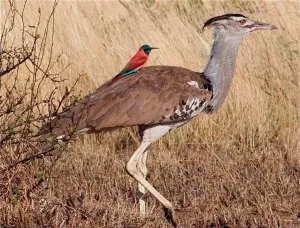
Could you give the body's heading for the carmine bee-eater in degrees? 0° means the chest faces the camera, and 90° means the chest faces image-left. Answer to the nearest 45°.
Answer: approximately 270°

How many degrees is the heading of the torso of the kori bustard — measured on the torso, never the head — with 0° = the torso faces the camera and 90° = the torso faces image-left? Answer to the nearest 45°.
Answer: approximately 270°
